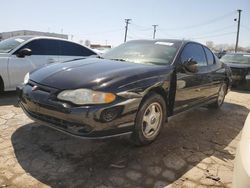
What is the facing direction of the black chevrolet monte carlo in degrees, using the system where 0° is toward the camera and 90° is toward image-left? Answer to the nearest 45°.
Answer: approximately 45°

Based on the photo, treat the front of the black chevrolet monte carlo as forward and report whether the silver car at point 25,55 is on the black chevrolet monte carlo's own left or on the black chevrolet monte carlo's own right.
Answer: on the black chevrolet monte carlo's own right
